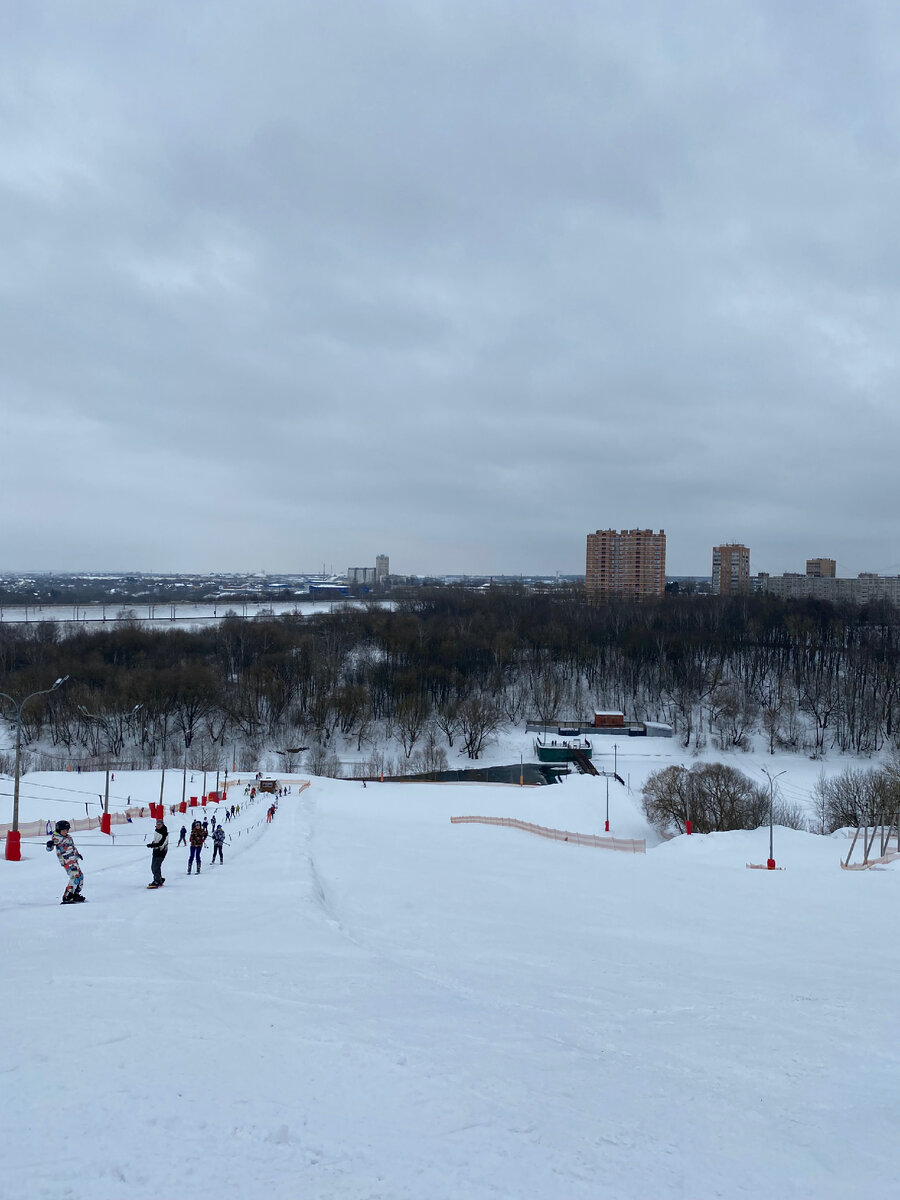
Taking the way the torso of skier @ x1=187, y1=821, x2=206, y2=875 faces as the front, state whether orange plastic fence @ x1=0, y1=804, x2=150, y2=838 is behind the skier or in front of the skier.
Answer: behind

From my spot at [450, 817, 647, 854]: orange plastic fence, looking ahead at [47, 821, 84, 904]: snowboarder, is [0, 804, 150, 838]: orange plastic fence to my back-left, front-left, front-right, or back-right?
front-right

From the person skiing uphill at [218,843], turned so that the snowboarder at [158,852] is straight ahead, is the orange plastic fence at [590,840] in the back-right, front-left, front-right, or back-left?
back-left

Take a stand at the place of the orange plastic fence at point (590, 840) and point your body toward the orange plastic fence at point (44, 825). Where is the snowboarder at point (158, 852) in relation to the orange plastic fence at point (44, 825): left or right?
left

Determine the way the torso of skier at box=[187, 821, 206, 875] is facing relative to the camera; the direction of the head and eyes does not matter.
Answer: toward the camera

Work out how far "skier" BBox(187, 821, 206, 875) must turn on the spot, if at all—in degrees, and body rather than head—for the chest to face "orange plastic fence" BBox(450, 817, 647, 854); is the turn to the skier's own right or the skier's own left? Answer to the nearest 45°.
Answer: approximately 135° to the skier's own left
